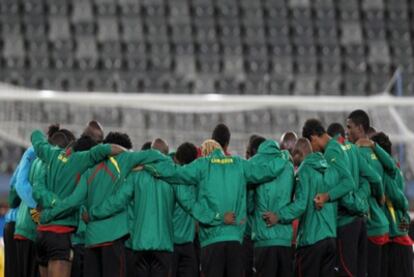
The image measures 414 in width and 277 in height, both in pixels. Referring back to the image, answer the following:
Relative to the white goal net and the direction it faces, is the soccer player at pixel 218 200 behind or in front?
in front

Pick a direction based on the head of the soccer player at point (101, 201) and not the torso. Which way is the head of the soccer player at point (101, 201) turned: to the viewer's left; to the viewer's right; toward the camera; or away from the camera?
away from the camera

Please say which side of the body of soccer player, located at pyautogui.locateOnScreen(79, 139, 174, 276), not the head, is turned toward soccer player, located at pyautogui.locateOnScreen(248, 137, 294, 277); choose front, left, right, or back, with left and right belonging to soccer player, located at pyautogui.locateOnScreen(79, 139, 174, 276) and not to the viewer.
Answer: right

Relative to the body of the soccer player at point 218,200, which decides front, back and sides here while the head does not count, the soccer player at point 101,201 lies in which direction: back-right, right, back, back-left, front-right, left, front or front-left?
left

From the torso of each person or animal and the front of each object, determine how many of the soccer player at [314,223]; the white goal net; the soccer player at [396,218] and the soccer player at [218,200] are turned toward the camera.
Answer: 1

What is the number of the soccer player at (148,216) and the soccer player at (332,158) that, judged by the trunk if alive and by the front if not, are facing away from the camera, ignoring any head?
1

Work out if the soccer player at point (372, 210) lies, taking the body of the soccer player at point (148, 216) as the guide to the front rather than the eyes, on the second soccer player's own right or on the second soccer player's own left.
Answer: on the second soccer player's own right

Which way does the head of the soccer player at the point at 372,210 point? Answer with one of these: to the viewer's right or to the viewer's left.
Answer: to the viewer's left

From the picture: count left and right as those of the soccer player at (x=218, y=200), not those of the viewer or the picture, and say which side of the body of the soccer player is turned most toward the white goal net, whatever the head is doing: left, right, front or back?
front

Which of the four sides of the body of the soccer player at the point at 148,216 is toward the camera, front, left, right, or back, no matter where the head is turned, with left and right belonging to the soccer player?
back

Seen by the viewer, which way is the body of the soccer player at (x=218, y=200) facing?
away from the camera

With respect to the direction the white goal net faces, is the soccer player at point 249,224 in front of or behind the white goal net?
in front

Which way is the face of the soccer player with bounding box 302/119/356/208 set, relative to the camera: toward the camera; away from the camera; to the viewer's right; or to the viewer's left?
to the viewer's left
